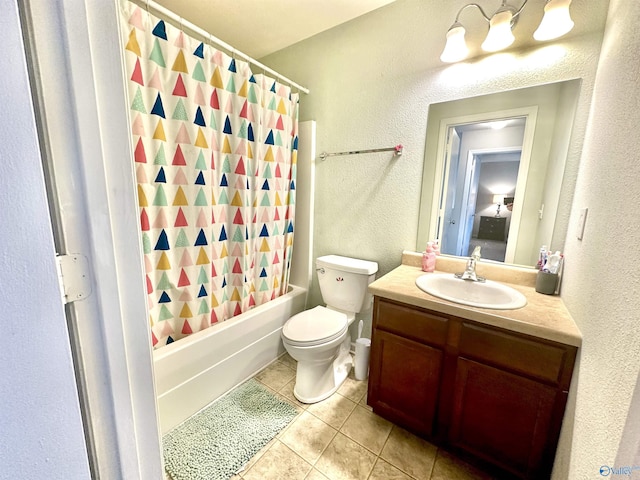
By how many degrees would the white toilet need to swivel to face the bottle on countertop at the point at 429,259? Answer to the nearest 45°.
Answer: approximately 135° to its left

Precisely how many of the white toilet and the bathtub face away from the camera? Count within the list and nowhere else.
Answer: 0

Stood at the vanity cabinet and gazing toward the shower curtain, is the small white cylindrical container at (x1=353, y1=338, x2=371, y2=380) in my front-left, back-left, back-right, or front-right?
front-right

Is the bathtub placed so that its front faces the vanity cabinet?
yes

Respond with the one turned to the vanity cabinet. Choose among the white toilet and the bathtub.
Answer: the bathtub

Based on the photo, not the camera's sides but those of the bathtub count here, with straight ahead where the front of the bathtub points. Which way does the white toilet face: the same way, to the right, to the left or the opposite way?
to the right

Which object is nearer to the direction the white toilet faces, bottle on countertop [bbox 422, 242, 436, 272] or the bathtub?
the bathtub

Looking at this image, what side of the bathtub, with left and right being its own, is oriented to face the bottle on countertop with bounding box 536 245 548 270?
front

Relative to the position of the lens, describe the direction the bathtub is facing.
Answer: facing the viewer and to the right of the viewer

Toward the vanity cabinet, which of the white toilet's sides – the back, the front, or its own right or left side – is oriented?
left

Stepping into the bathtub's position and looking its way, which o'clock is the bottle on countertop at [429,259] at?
The bottle on countertop is roughly at 11 o'clock from the bathtub.

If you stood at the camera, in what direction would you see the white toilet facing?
facing the viewer and to the left of the viewer
